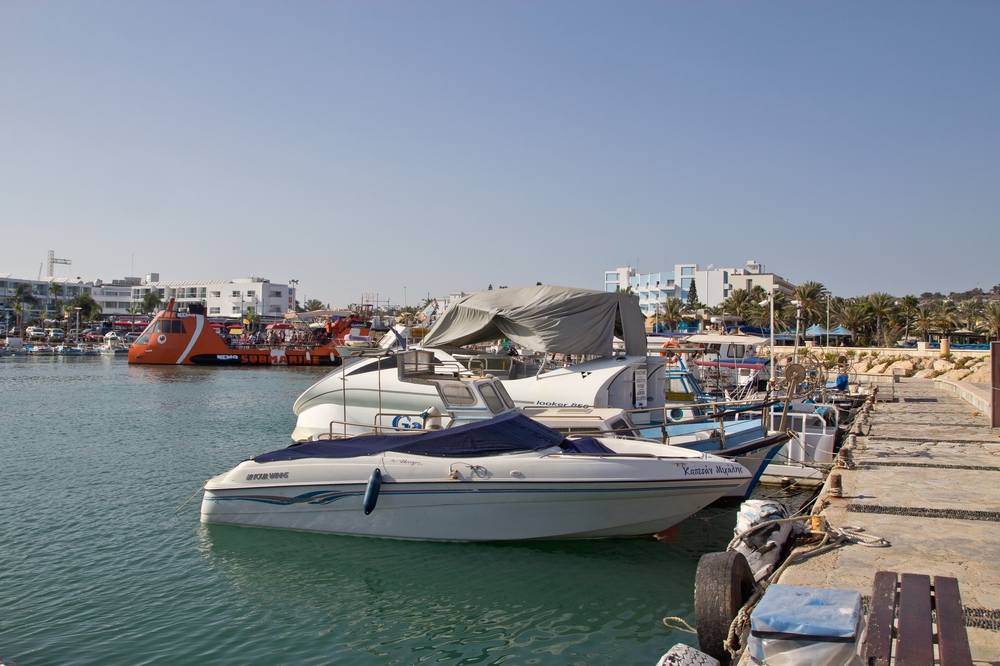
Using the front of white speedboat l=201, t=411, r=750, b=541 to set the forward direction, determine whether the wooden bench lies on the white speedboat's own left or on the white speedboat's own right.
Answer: on the white speedboat's own right

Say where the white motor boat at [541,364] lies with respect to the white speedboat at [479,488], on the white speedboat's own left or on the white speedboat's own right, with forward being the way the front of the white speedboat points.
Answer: on the white speedboat's own left

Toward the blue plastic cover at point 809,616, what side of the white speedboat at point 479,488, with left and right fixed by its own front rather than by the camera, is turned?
right

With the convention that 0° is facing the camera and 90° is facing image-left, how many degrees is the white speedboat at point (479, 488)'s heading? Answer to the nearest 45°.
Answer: approximately 270°

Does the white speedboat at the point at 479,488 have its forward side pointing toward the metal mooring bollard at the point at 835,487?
yes

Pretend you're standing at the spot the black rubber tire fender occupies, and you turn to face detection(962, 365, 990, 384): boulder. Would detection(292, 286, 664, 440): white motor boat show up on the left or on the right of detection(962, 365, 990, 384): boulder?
left

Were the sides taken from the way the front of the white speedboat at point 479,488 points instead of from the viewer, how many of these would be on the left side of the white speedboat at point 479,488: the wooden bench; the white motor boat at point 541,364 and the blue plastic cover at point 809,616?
1
